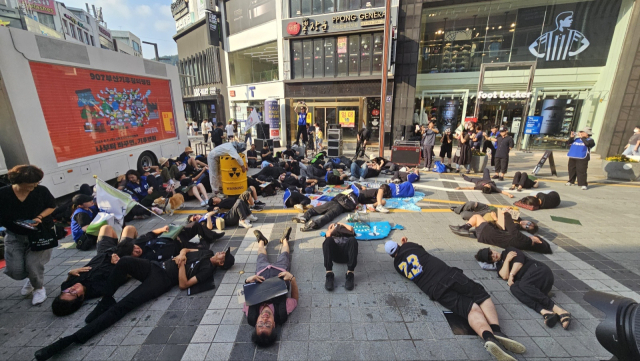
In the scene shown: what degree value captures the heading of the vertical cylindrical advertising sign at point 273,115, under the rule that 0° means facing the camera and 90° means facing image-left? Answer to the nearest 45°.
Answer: approximately 0°

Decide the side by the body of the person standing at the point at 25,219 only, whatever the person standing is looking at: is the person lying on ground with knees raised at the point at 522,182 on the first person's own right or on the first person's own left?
on the first person's own left

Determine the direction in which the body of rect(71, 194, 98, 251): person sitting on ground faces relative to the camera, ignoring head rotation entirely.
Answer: to the viewer's right

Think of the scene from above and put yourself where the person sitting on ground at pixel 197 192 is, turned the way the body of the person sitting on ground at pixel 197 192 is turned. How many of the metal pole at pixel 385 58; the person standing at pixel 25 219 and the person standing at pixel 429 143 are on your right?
1

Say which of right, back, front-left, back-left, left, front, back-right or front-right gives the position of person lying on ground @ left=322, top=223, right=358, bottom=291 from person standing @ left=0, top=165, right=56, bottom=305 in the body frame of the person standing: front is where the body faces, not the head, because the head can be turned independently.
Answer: front-left

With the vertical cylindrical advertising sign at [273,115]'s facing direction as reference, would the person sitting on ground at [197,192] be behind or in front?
in front

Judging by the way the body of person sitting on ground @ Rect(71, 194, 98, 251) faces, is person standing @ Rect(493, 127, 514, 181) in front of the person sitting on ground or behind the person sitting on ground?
in front
